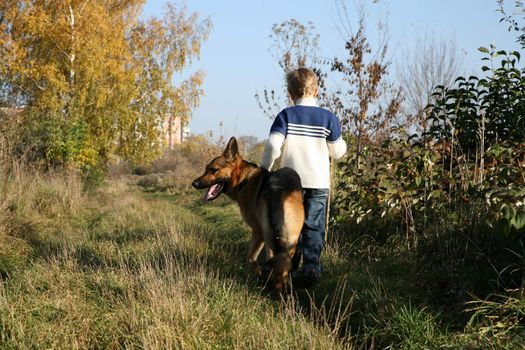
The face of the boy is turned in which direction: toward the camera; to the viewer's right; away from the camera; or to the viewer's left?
away from the camera

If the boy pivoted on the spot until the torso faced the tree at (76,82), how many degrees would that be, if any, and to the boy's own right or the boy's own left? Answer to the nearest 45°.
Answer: approximately 45° to the boy's own left

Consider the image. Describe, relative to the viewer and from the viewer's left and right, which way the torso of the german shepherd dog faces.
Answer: facing away from the viewer and to the left of the viewer

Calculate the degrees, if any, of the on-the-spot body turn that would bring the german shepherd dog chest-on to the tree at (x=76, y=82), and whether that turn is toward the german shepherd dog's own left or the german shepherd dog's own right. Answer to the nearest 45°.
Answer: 0° — it already faces it

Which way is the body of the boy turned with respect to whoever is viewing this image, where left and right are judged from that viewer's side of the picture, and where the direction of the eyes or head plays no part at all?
facing away from the viewer
